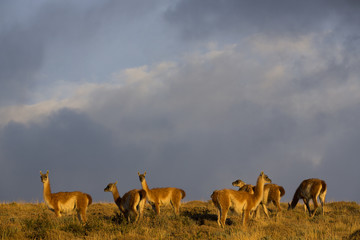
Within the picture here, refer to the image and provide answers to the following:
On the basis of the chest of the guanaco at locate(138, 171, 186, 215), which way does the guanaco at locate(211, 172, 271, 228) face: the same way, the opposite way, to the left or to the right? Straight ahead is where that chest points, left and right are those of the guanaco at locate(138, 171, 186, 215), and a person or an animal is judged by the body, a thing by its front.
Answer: the opposite way

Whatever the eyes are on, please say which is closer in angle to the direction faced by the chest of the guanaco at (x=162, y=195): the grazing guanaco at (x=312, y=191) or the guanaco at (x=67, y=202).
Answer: the guanaco

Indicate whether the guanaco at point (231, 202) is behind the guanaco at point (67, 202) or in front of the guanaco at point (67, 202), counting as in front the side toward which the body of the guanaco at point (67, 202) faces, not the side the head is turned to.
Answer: behind

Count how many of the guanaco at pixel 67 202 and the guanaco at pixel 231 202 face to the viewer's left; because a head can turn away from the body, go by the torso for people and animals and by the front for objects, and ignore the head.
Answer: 1

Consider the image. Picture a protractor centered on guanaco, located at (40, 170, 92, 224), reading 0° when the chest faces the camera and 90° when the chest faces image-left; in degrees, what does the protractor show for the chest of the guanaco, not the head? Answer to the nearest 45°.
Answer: approximately 90°

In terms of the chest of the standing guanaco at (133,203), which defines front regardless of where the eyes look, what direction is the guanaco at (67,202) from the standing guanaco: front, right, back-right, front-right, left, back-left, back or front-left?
front-left

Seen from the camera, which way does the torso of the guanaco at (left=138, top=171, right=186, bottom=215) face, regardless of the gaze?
to the viewer's left

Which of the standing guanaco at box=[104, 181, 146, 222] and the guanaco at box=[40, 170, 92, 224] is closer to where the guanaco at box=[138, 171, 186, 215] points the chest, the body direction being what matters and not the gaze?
the guanaco

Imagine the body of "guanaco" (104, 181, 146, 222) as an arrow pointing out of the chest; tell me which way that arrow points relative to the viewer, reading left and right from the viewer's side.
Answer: facing away from the viewer and to the left of the viewer

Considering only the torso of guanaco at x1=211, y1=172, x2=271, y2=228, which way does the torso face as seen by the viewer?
to the viewer's right

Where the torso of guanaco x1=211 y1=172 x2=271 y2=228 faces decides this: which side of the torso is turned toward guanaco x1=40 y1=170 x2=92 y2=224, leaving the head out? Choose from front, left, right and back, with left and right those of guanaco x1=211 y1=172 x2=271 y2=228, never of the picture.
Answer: back

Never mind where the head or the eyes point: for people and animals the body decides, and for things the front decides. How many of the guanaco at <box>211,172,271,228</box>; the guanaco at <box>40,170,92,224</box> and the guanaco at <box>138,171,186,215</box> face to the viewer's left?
2

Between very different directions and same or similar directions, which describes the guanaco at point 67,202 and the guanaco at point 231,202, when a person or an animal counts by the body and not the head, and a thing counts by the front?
very different directions

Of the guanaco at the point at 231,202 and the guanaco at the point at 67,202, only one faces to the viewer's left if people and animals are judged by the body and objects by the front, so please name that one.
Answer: the guanaco at the point at 67,202
